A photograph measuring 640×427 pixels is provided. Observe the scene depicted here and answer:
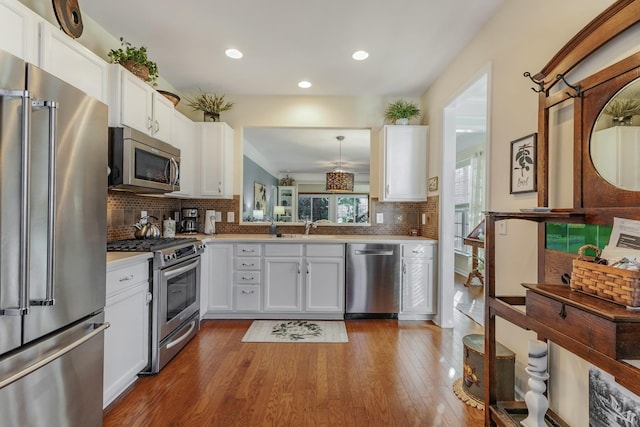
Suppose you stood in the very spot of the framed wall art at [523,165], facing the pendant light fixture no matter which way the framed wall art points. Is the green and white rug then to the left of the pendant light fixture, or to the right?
left

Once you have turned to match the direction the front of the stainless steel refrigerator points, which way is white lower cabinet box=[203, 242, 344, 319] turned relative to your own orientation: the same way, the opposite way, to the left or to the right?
to the right

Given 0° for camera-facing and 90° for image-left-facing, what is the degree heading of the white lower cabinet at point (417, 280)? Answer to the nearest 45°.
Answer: approximately 0°

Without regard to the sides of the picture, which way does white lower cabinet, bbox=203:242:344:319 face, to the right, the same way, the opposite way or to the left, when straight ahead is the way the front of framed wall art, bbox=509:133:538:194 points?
to the left

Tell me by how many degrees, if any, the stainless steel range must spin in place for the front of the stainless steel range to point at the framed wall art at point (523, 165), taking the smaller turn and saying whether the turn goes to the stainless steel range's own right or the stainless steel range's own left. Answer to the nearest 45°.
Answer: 0° — it already faces it

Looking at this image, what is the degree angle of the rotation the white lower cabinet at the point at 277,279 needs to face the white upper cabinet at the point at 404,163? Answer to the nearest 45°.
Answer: approximately 90° to its left

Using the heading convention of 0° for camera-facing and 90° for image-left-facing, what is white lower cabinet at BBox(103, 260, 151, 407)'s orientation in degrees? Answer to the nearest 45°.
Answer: approximately 315°

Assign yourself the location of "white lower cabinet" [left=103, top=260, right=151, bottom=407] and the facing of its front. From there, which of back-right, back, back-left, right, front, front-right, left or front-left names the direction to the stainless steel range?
left

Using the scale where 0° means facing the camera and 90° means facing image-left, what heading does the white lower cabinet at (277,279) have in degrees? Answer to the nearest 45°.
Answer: approximately 0°

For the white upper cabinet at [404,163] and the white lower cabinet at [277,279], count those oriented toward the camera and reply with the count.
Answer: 2

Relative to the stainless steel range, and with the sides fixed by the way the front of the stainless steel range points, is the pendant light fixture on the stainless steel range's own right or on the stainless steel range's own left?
on the stainless steel range's own left

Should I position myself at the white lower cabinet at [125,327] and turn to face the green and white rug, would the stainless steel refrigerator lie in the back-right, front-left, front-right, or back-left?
back-right

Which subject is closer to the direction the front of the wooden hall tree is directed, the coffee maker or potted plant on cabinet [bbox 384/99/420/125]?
the coffee maker
